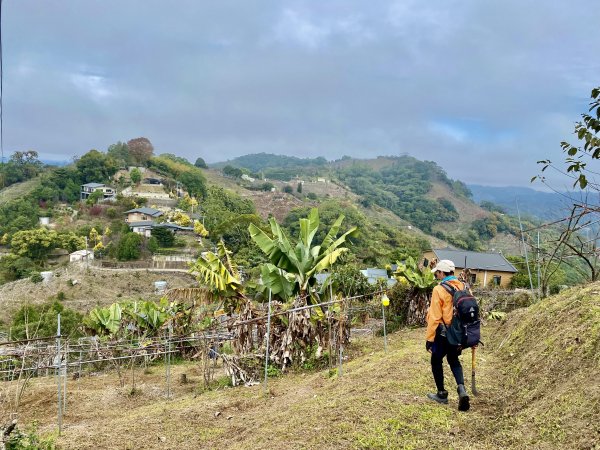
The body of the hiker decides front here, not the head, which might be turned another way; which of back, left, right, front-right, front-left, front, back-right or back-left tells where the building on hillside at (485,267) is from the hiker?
front-right

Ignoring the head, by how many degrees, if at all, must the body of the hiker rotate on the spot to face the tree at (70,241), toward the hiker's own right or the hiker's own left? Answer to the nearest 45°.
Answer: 0° — they already face it

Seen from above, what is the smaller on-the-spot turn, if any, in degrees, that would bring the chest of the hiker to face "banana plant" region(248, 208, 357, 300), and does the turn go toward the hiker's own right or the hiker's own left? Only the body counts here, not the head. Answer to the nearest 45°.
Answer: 0° — they already face it

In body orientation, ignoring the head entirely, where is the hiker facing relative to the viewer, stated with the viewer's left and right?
facing away from the viewer and to the left of the viewer

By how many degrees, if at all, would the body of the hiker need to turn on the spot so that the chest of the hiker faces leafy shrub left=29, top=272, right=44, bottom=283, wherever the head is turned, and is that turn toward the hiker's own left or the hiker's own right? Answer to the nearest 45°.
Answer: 0° — they already face it

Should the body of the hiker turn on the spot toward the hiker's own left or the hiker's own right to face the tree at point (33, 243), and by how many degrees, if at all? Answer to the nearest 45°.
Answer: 0° — they already face it
